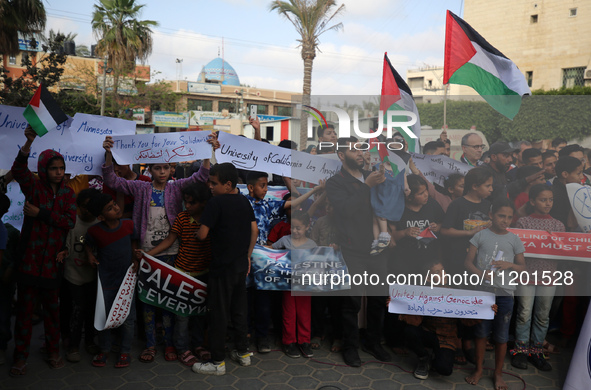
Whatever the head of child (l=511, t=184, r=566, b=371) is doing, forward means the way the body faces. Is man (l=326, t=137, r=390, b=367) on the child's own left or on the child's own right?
on the child's own right

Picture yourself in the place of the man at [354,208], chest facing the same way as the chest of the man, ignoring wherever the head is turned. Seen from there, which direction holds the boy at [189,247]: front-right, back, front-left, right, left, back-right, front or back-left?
back-right

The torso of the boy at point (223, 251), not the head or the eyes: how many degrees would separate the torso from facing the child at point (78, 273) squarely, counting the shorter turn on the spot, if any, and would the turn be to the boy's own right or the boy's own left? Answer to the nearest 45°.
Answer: approximately 45° to the boy's own left

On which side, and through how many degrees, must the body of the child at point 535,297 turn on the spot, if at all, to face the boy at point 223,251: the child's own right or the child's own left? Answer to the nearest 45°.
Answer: approximately 45° to the child's own right

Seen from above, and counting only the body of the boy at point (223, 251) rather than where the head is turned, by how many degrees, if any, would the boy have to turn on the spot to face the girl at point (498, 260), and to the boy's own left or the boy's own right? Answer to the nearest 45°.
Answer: approximately 135° to the boy's own right

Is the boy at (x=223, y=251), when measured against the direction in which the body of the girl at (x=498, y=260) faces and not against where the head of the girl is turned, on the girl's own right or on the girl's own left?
on the girl's own right

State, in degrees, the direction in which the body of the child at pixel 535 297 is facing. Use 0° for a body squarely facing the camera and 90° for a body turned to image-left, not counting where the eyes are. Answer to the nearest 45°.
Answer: approximately 0°

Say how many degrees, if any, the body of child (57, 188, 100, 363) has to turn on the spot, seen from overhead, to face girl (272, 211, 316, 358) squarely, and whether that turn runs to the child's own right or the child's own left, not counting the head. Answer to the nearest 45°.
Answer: approximately 45° to the child's own left

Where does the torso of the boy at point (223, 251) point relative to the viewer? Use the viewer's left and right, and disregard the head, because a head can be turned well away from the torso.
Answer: facing away from the viewer and to the left of the viewer

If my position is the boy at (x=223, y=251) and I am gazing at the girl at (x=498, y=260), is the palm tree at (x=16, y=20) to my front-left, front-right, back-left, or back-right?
back-left

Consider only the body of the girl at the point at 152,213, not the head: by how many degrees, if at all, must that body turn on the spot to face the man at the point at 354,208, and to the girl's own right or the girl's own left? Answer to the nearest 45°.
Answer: approximately 90° to the girl's own left

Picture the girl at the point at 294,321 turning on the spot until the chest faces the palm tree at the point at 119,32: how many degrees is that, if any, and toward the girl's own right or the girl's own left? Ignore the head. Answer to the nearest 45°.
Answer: approximately 135° to the girl's own right
